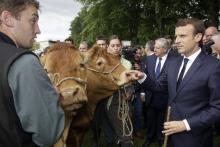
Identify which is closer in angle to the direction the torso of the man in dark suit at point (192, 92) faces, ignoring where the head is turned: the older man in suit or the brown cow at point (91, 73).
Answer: the brown cow

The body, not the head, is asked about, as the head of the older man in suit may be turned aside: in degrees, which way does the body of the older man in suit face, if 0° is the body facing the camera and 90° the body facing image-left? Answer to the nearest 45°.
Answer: approximately 45°

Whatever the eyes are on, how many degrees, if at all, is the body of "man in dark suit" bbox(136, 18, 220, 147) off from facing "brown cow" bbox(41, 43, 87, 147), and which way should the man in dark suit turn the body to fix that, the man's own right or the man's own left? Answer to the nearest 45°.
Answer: approximately 45° to the man's own right

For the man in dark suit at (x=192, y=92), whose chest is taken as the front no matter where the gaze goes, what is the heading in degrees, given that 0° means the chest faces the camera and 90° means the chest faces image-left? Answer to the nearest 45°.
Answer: approximately 45°

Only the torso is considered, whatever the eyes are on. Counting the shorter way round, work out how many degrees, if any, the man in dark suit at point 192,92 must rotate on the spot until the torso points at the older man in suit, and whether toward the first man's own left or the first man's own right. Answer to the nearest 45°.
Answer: approximately 135° to the first man's own right

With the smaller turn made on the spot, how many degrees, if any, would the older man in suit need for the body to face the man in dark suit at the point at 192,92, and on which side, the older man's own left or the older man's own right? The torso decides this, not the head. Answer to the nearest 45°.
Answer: approximately 45° to the older man's own left
